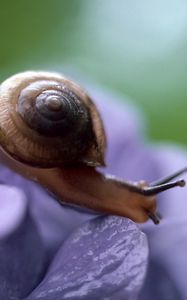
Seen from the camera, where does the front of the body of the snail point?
to the viewer's right
